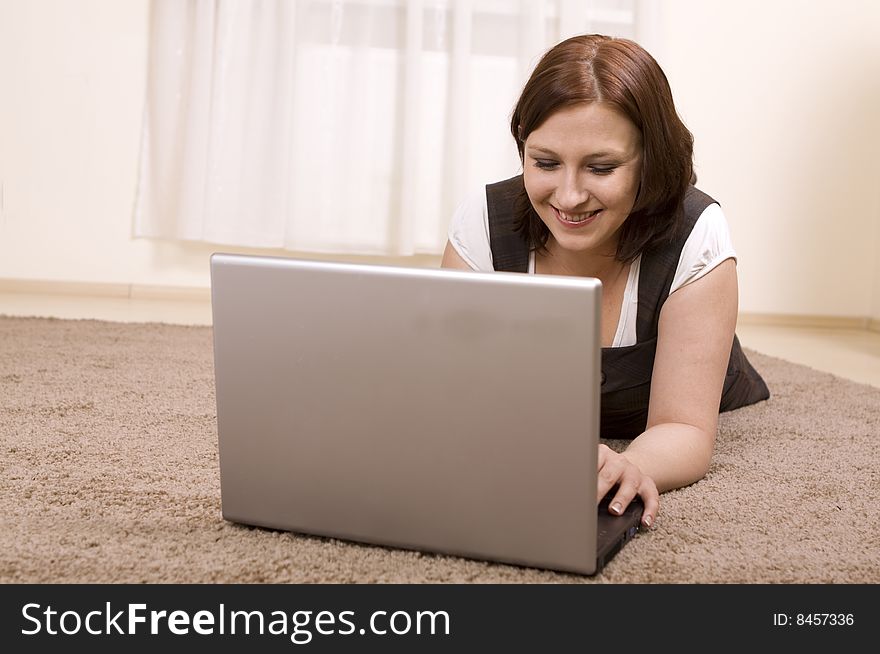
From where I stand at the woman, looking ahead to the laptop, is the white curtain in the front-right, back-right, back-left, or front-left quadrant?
back-right

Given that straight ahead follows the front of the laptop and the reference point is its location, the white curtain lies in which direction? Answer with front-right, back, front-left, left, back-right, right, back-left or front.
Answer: front-left

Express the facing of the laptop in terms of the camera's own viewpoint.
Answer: facing away from the viewer and to the right of the viewer

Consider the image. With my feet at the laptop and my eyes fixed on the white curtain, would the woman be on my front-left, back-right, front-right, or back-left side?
front-right

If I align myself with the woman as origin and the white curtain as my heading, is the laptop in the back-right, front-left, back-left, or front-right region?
back-left
